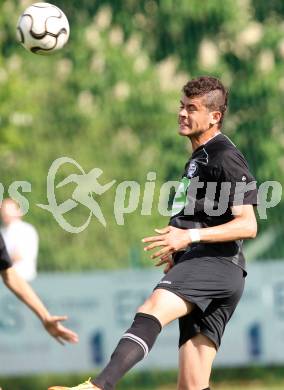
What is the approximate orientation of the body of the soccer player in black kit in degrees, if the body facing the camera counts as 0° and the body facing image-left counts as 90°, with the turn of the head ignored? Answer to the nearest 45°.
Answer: approximately 90°

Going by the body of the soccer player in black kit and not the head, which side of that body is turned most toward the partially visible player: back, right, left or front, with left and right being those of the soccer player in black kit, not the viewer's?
front

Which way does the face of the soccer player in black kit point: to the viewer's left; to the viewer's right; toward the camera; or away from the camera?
to the viewer's left
